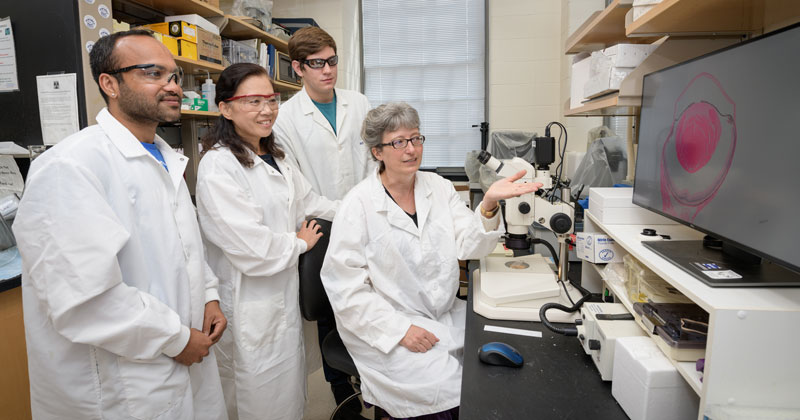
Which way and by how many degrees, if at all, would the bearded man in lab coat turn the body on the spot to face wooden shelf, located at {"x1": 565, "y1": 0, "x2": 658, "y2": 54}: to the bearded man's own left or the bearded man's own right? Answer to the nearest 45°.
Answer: approximately 45° to the bearded man's own left

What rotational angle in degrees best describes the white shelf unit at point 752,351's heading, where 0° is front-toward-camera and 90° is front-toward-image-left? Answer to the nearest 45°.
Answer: approximately 90°

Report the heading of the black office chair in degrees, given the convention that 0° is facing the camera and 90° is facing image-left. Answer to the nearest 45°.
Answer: approximately 315°

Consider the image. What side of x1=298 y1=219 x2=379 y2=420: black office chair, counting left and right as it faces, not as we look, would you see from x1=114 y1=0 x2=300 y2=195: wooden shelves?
back

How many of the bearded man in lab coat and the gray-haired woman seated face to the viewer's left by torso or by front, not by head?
0

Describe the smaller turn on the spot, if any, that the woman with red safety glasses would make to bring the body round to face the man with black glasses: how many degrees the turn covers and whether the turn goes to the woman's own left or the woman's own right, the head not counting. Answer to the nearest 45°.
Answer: approximately 90° to the woman's own left

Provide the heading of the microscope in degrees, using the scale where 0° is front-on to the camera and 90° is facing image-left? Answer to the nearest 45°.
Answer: approximately 90°

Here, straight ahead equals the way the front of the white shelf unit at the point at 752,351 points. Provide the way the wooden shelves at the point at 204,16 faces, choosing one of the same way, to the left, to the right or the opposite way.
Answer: the opposite way

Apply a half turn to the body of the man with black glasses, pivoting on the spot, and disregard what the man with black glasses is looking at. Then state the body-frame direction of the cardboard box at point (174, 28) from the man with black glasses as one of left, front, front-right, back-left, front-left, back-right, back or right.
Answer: front
